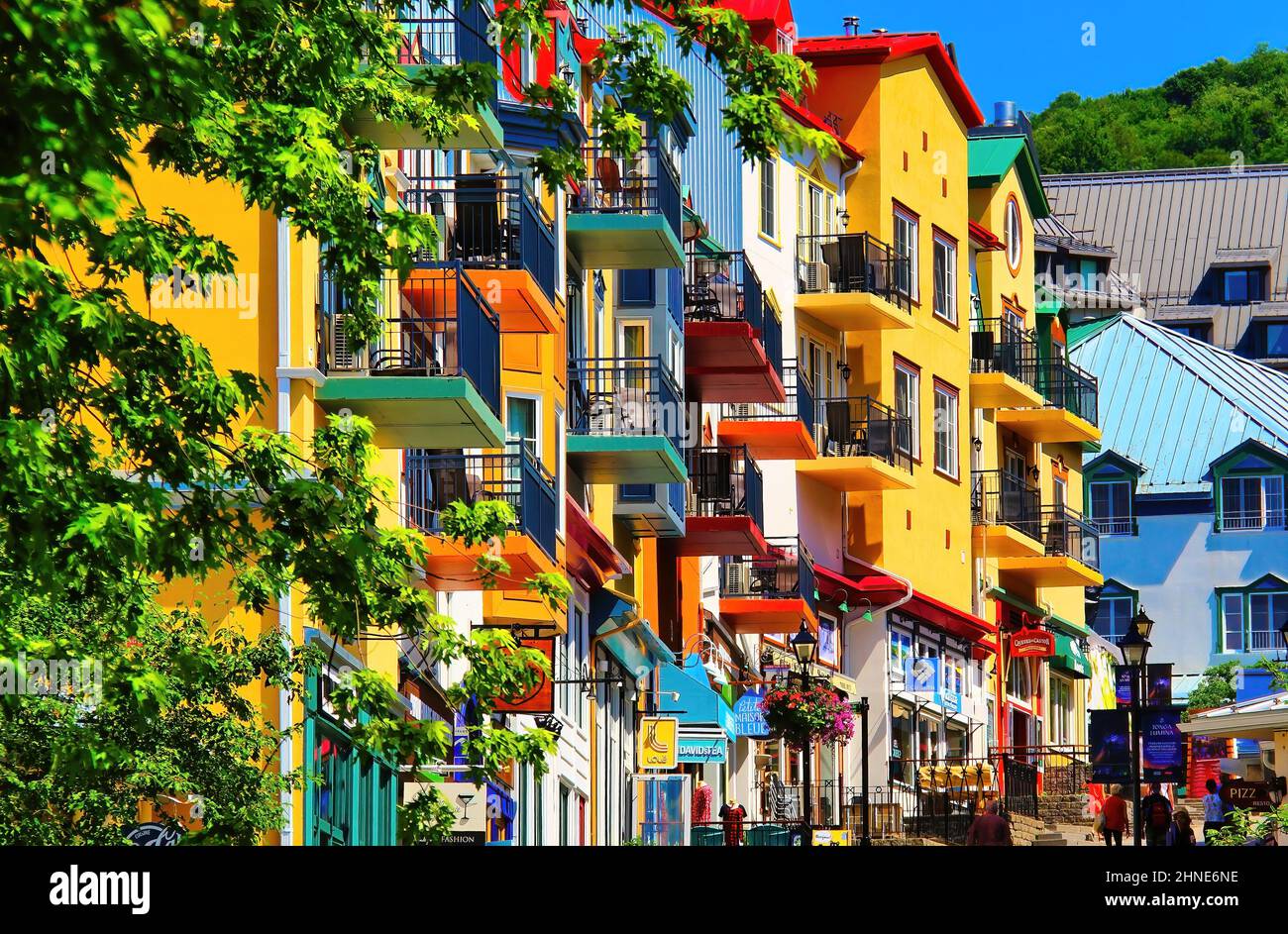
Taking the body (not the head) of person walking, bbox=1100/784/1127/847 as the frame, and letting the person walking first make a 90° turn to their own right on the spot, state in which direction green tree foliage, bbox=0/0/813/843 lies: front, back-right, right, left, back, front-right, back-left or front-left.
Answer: right

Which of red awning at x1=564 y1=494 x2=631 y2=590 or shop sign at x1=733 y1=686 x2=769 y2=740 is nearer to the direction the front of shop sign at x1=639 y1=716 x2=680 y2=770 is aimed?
the red awning

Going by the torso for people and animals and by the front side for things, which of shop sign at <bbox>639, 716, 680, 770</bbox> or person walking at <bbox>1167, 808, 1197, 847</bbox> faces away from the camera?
the person walking

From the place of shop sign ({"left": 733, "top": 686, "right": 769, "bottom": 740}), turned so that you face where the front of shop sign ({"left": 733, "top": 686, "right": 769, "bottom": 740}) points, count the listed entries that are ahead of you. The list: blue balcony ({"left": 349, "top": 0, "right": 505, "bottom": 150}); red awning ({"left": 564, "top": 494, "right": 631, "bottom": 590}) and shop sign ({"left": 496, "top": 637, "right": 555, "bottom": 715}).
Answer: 3

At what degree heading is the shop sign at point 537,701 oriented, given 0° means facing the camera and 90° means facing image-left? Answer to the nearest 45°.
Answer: approximately 0°

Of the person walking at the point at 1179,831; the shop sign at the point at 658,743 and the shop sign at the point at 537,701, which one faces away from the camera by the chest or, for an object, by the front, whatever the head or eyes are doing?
the person walking

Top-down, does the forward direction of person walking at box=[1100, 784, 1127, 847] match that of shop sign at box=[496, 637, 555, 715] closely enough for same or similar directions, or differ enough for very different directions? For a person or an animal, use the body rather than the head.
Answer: very different directions

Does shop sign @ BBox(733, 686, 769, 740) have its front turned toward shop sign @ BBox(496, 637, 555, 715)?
yes

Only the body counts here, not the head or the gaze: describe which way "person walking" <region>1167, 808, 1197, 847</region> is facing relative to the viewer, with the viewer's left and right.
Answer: facing away from the viewer

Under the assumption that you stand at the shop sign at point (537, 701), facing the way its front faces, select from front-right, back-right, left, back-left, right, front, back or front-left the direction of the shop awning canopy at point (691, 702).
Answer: back

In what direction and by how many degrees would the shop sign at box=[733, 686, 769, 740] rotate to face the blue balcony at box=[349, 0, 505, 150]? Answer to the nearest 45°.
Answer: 0° — it already faces it
